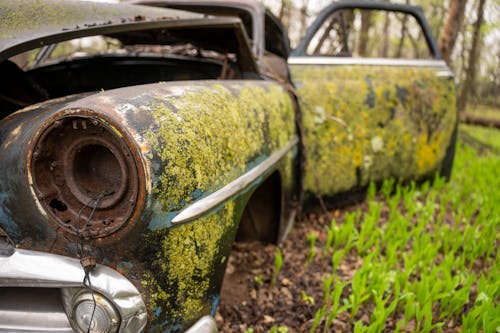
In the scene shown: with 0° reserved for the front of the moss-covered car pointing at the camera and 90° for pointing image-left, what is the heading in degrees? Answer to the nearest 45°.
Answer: approximately 45°

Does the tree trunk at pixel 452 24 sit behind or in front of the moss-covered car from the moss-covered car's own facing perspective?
behind

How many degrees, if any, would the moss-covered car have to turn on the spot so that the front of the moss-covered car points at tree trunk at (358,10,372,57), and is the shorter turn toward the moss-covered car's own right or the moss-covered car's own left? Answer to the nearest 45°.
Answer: approximately 135° to the moss-covered car's own right
